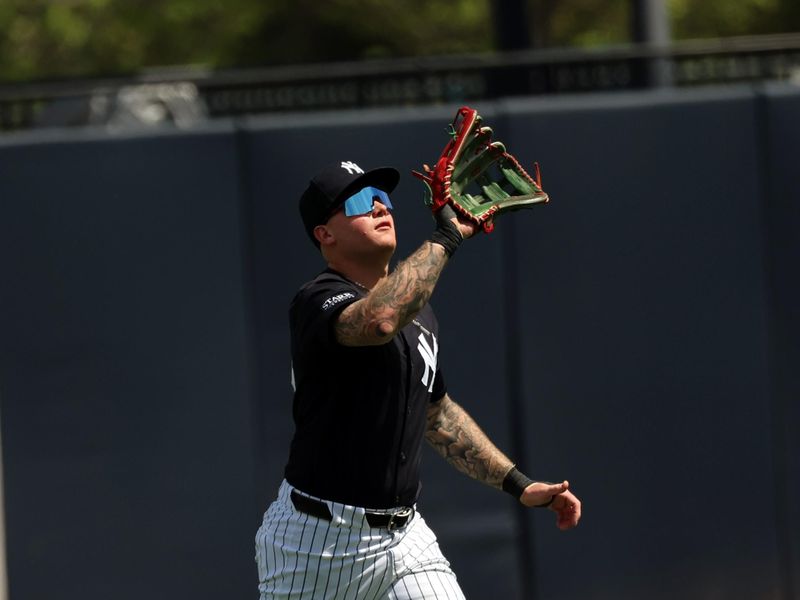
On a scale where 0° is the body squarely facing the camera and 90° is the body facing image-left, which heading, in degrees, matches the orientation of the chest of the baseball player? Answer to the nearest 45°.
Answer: approximately 315°

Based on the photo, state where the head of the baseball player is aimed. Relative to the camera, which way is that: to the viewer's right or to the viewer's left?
to the viewer's right
